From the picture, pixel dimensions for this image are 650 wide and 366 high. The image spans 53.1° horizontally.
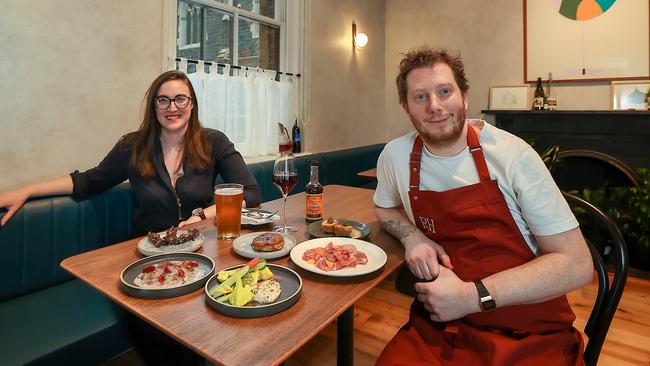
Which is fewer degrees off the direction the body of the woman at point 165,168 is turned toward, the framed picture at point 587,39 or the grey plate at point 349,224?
the grey plate

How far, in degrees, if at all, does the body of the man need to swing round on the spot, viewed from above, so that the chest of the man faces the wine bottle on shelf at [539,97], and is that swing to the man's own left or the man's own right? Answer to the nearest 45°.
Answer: approximately 135° to the man's own right

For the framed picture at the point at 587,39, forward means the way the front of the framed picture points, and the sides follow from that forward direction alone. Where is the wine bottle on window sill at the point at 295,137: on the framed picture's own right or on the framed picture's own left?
on the framed picture's own right

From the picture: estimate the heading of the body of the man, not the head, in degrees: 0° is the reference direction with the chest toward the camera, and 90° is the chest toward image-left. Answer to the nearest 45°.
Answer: approximately 45°

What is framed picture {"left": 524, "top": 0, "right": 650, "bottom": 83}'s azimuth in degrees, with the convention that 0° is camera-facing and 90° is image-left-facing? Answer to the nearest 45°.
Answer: approximately 0°

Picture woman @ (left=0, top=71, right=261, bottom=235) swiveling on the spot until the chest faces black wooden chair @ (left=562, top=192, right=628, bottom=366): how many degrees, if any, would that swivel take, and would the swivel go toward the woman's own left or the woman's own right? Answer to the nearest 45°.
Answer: approximately 45° to the woman's own left

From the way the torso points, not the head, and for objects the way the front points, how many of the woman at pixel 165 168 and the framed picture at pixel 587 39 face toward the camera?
2
